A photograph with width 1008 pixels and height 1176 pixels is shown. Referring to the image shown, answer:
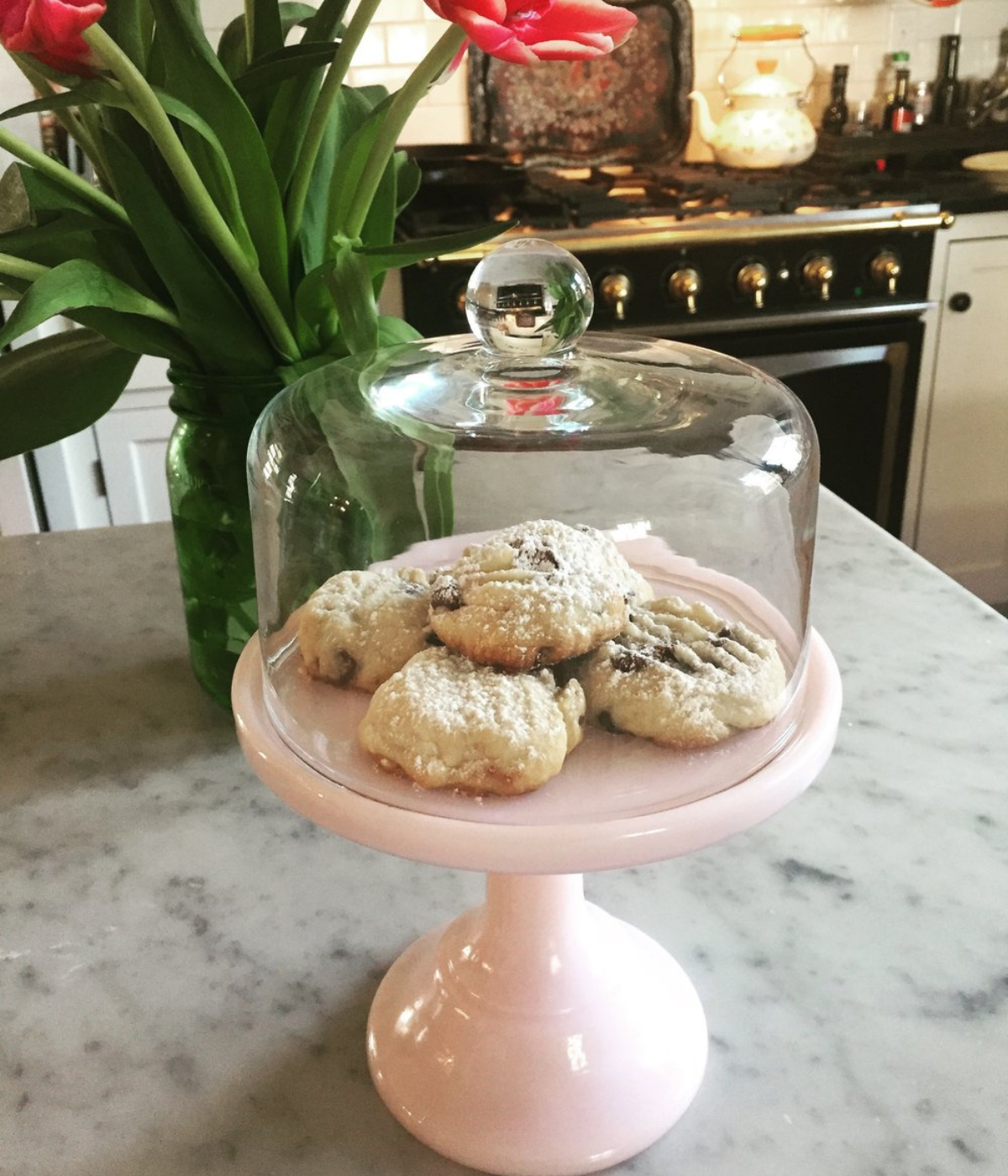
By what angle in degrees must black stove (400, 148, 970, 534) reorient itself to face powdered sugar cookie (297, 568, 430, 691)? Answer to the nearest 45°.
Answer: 0° — it already faces it

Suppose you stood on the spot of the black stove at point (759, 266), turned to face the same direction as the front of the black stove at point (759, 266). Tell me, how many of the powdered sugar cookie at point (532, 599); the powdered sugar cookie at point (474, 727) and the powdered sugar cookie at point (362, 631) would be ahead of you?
3

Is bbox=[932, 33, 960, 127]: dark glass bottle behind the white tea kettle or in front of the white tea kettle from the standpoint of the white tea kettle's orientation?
behind

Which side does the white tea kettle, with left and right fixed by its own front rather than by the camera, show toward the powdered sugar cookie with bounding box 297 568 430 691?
left

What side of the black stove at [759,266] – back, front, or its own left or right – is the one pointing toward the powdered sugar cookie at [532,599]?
front

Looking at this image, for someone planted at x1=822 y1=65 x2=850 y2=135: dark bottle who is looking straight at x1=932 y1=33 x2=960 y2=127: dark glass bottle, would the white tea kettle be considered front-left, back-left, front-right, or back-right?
back-right

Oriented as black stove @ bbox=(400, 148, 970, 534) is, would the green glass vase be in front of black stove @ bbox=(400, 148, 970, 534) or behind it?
in front

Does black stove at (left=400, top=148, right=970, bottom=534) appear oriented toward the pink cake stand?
yes

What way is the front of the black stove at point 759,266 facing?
toward the camera

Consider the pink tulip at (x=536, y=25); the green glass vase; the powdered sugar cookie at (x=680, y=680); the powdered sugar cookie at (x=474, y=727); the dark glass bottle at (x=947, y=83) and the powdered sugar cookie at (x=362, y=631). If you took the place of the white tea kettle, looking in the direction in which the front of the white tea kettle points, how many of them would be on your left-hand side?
5

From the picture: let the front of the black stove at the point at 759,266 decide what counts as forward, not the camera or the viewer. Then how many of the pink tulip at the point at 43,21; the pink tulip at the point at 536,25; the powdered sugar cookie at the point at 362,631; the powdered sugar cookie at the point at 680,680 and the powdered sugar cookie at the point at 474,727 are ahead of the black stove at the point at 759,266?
5

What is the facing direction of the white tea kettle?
to the viewer's left

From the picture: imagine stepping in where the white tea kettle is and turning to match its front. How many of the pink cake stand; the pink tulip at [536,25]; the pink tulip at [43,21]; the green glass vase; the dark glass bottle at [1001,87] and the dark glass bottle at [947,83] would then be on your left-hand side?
4

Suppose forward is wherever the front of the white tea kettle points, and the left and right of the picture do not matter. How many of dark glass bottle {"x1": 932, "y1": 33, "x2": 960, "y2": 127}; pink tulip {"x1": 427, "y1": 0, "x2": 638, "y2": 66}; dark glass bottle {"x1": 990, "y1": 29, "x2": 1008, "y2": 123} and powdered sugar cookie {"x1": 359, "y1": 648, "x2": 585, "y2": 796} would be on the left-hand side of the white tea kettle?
2
